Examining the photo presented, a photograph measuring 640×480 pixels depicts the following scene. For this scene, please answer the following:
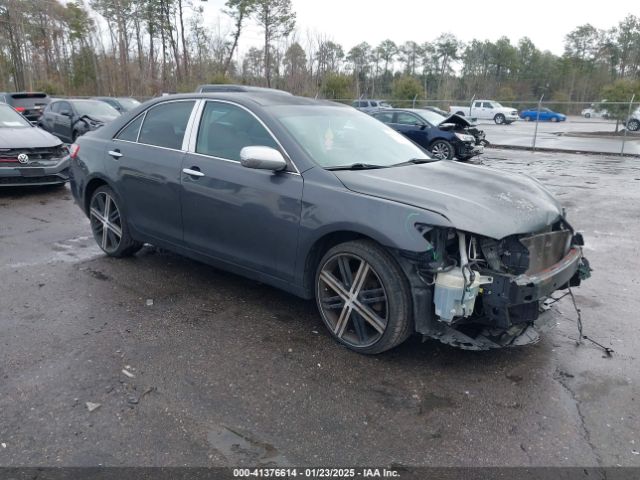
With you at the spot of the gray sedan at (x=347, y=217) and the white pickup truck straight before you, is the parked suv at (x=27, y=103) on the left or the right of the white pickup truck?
left

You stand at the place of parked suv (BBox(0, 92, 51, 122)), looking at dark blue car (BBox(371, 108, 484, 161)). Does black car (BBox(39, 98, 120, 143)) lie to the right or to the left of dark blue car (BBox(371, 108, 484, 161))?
right

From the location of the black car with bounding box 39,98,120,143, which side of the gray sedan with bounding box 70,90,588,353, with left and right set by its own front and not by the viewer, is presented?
back

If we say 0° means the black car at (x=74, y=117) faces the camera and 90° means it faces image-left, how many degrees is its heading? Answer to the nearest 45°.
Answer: approximately 315°

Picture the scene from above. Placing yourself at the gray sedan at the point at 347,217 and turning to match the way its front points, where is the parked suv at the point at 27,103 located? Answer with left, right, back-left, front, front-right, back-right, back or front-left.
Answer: back

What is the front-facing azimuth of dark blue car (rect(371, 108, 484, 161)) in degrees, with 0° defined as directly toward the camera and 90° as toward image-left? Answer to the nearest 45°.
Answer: approximately 315°

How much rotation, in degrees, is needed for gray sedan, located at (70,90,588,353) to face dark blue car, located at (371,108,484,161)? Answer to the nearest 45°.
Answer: approximately 135° to its left

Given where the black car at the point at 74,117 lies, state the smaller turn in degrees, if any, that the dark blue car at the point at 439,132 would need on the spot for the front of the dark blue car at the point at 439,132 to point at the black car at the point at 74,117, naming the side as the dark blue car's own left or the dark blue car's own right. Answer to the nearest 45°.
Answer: approximately 135° to the dark blue car's own right

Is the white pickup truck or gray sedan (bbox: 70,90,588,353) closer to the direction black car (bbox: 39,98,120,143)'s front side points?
the gray sedan

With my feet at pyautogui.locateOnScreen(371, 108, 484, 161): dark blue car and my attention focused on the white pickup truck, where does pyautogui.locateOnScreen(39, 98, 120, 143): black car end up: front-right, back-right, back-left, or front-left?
back-left

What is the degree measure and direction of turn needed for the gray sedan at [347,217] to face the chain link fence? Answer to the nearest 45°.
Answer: approximately 90° to its left
